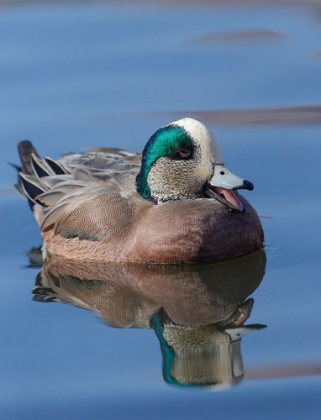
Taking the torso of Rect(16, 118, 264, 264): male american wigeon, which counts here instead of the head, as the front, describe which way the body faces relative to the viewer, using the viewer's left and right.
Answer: facing the viewer and to the right of the viewer
